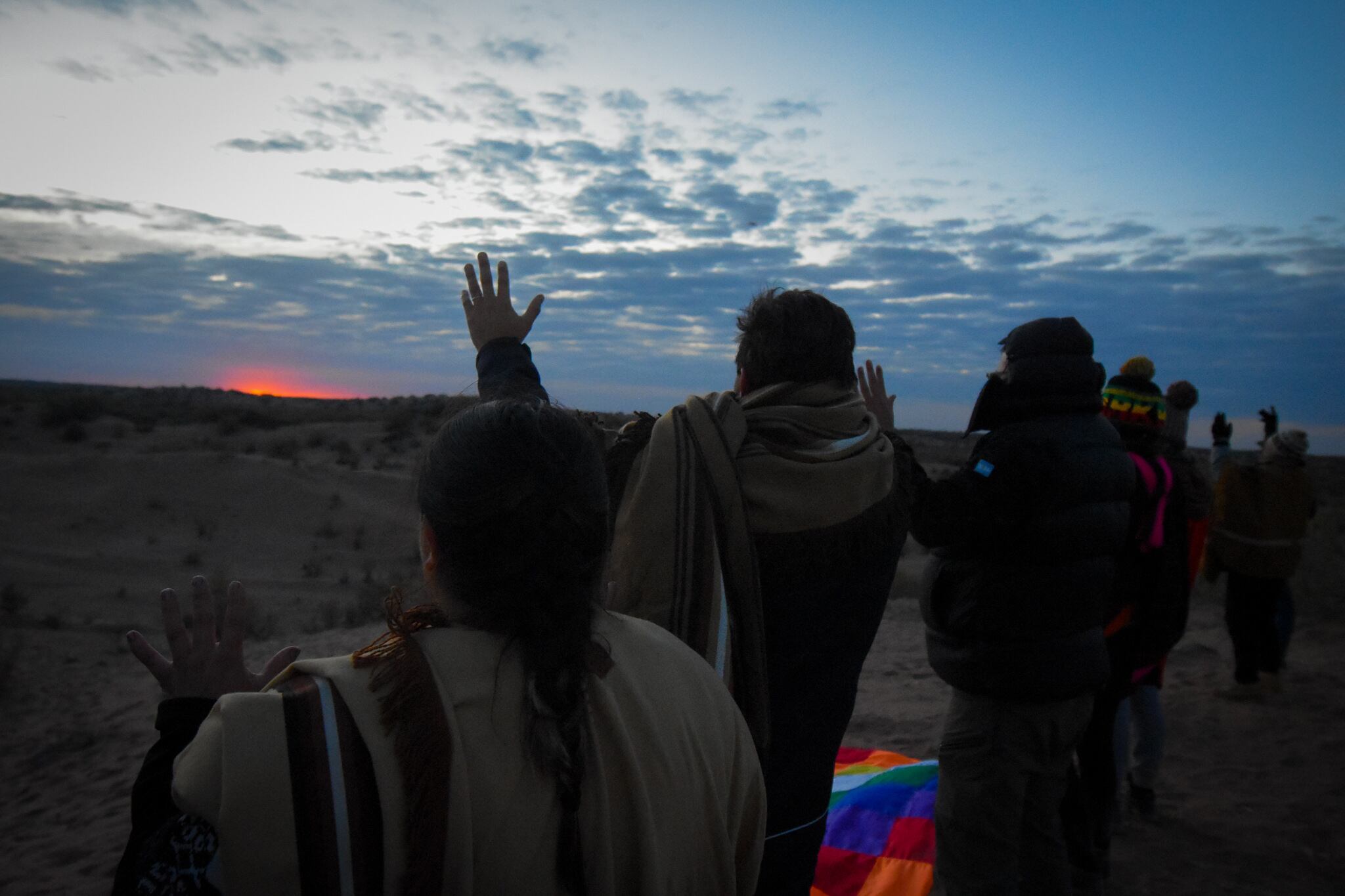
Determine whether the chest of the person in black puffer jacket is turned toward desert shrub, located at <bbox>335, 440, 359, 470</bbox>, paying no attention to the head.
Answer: yes

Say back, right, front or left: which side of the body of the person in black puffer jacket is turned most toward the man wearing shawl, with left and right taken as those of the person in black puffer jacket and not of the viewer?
left

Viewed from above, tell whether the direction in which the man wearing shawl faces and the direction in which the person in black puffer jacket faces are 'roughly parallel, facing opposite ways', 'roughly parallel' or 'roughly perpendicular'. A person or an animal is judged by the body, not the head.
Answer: roughly parallel

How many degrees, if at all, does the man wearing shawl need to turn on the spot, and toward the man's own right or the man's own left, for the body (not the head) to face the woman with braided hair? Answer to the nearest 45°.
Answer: approximately 135° to the man's own left

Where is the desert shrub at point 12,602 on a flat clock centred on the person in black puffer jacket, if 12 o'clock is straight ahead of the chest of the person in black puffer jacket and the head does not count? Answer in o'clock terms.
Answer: The desert shrub is roughly at 11 o'clock from the person in black puffer jacket.

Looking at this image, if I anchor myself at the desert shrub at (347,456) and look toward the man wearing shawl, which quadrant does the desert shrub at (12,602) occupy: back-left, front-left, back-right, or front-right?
front-right

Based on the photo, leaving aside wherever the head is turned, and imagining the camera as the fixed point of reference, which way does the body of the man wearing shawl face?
away from the camera

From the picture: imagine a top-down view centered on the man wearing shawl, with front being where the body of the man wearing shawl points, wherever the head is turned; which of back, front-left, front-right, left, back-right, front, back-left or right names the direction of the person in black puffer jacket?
front-right

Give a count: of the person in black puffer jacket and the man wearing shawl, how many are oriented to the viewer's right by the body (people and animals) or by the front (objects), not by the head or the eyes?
0

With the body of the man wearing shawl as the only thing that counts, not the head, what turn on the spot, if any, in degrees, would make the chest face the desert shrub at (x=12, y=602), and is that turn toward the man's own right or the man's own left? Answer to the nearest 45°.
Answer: approximately 45° to the man's own left

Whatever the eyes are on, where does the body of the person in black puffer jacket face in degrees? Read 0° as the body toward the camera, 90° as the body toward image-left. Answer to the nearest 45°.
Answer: approximately 135°
